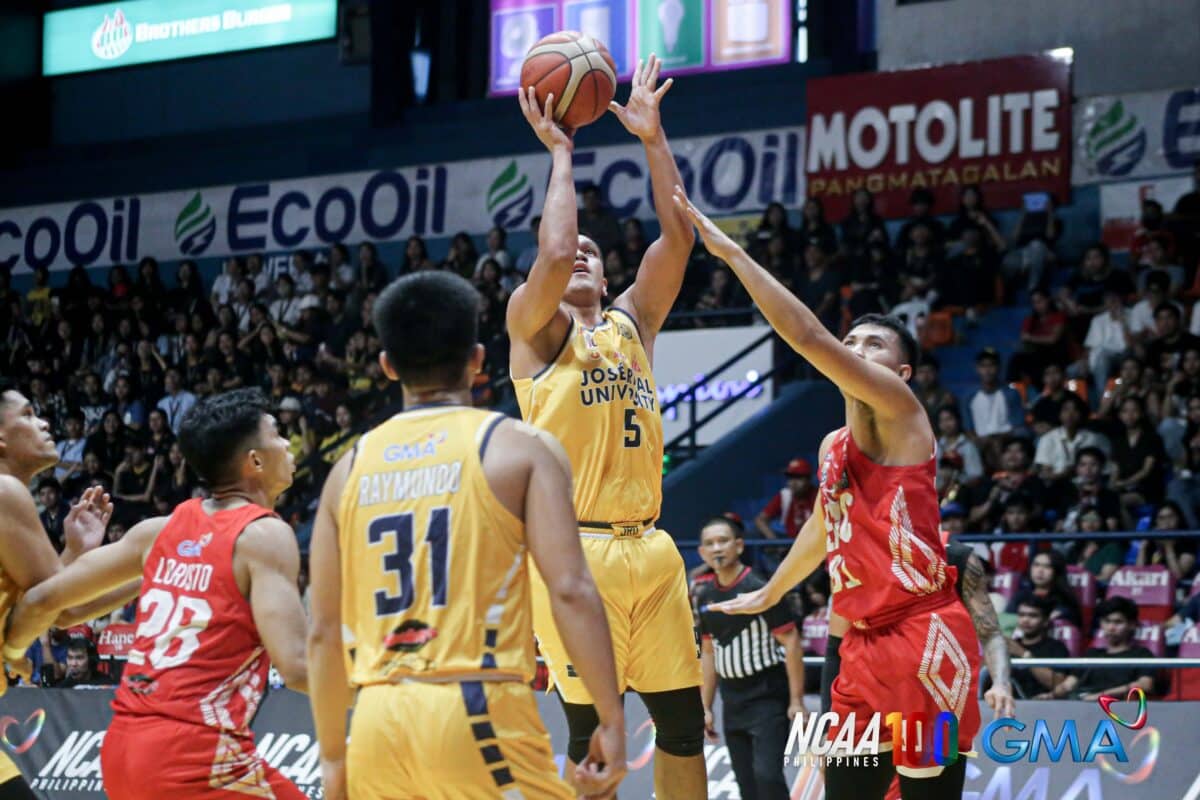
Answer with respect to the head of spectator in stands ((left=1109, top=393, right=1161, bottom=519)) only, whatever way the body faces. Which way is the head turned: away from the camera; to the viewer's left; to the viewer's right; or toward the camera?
toward the camera

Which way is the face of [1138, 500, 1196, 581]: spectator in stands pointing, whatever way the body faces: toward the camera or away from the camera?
toward the camera

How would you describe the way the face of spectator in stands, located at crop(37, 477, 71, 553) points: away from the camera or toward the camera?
toward the camera

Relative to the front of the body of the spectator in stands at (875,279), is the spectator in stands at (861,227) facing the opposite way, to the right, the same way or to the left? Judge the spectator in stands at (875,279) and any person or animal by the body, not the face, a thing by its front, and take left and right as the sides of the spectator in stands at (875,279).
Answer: the same way

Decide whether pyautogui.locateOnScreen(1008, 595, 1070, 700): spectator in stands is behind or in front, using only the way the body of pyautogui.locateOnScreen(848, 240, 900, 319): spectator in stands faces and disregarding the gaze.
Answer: in front

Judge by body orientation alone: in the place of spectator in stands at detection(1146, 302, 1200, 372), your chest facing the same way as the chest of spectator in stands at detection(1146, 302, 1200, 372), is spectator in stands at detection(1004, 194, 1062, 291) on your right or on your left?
on your right

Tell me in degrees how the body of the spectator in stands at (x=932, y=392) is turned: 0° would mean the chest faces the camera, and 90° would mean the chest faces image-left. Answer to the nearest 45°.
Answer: approximately 45°

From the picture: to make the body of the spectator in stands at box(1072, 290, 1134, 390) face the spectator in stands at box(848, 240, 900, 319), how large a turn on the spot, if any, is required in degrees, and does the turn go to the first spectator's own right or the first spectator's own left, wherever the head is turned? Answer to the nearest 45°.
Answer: approximately 45° to the first spectator's own right

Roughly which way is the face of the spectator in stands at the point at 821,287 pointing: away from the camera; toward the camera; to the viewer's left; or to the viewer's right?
toward the camera

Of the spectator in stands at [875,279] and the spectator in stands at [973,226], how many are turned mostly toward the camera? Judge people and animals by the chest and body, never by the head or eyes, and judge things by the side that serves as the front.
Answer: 2

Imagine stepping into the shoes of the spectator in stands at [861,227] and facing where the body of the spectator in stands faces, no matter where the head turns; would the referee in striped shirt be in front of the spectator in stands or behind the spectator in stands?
in front

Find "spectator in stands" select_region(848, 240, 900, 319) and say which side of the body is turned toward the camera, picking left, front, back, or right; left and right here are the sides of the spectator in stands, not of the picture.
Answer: front

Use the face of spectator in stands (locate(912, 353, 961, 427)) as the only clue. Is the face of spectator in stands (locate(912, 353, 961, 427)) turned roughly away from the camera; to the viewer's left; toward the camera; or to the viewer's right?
toward the camera

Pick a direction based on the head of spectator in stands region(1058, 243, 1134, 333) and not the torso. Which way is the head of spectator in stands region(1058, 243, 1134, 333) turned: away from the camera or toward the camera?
toward the camera

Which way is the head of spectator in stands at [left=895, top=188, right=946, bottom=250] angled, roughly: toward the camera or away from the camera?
toward the camera

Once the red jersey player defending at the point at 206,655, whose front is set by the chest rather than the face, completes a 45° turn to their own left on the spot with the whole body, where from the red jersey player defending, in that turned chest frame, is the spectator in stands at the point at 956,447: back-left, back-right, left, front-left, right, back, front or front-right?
front-right

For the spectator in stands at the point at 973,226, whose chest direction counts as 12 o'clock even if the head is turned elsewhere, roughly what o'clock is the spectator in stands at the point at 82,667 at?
the spectator in stands at the point at 82,667 is roughly at 2 o'clock from the spectator in stands at the point at 973,226.
